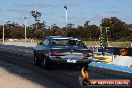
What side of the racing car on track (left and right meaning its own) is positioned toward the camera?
back
